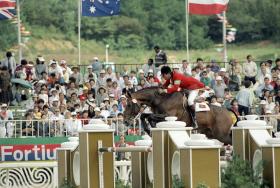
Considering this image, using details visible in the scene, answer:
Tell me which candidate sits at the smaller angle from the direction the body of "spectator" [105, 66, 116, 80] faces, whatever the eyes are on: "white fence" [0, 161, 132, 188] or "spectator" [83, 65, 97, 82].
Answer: the white fence

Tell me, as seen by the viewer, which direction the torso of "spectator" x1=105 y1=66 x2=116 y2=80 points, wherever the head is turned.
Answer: toward the camera

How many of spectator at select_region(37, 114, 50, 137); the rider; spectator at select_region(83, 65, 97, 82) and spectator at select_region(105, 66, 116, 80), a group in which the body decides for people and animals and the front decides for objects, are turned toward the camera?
3

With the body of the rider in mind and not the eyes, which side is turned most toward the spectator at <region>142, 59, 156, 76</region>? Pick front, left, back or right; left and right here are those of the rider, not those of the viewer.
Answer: right

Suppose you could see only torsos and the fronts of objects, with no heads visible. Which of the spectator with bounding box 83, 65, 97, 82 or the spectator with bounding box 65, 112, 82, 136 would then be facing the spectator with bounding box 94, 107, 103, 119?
the spectator with bounding box 83, 65, 97, 82

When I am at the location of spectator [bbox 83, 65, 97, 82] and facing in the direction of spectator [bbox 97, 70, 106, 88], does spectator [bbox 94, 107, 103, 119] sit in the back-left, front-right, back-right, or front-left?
front-right

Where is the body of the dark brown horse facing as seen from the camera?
to the viewer's left

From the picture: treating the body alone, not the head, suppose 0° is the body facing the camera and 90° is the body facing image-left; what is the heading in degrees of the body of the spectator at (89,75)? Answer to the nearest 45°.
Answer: approximately 0°

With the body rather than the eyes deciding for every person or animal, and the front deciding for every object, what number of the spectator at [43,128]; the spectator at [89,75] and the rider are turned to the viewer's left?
1

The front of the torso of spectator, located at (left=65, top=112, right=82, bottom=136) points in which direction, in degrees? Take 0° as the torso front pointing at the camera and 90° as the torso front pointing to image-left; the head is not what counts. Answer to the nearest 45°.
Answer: approximately 0°

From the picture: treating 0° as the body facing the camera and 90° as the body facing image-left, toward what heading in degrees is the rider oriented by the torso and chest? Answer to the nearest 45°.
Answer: approximately 90°

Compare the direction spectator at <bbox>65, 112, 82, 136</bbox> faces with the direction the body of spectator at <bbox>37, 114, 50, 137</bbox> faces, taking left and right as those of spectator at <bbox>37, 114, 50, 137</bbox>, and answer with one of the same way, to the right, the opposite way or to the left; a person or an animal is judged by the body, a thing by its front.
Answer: the same way

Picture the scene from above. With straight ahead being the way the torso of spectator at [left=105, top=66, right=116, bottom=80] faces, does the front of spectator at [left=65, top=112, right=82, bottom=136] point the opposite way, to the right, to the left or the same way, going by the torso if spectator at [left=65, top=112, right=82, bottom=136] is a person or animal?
the same way

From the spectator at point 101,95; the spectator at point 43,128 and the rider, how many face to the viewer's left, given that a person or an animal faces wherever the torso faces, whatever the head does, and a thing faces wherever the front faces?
1

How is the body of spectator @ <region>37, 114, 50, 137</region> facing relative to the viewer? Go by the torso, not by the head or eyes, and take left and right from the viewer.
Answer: facing the viewer

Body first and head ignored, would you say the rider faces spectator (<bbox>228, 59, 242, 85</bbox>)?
no

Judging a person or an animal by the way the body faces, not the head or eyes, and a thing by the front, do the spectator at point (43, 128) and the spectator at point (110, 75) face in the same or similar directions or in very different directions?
same or similar directions
